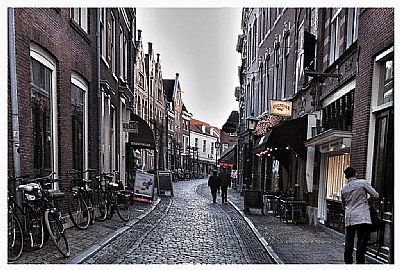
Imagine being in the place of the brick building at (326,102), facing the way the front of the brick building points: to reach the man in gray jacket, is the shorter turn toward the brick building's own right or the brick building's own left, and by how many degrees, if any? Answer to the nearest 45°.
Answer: approximately 90° to the brick building's own left

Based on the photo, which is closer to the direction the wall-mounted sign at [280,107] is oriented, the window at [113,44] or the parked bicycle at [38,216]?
the parked bicycle

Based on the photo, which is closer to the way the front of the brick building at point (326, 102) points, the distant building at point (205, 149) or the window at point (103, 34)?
the window

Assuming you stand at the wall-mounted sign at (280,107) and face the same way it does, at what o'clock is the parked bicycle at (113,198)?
The parked bicycle is roughly at 2 o'clock from the wall-mounted sign.

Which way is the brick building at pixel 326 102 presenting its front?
to the viewer's left

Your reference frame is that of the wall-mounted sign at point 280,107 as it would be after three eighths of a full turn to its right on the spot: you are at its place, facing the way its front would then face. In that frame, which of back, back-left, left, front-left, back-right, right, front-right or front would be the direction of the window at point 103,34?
front-left

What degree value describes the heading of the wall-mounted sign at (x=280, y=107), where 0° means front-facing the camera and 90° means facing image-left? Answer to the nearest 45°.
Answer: approximately 0°

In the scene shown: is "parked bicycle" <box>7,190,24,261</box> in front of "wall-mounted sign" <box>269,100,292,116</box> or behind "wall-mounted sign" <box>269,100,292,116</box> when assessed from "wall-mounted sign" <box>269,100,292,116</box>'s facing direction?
in front
